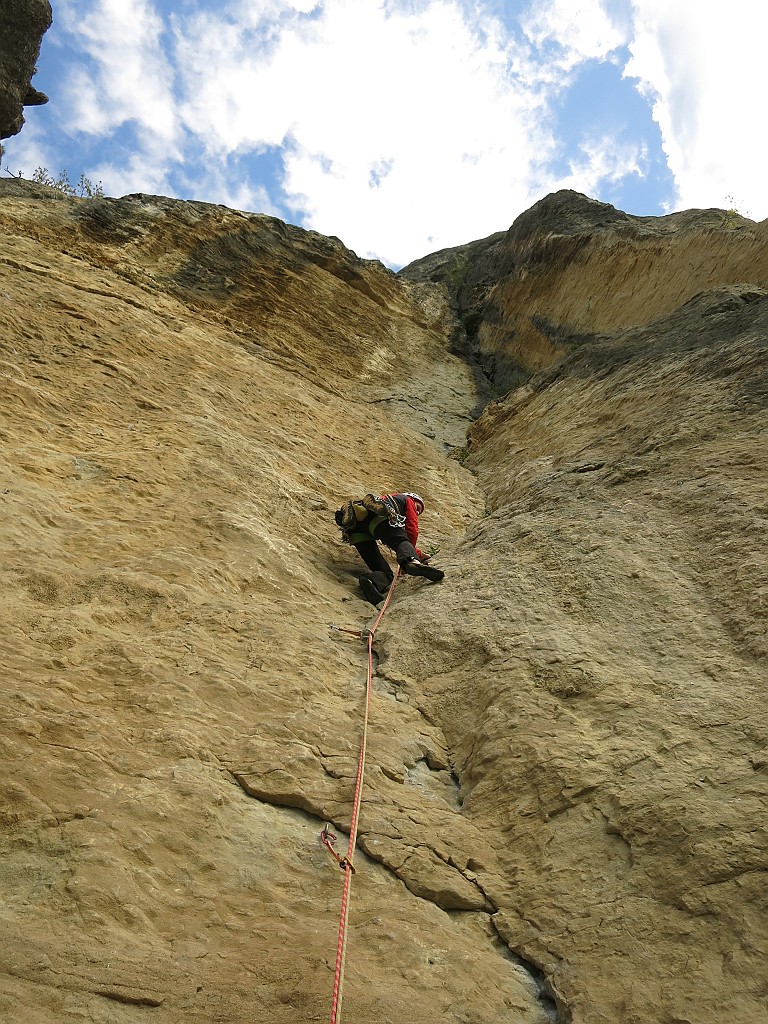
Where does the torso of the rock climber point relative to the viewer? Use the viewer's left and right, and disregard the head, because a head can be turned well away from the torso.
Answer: facing away from the viewer and to the right of the viewer

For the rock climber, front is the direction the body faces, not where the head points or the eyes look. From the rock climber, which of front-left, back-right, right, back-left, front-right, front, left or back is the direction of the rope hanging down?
back-right
